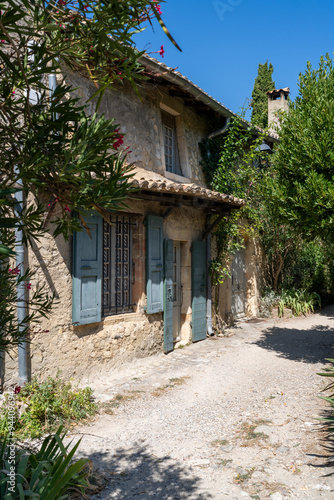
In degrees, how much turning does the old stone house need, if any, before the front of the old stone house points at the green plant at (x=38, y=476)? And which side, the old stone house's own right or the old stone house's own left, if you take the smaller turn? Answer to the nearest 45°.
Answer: approximately 45° to the old stone house's own right

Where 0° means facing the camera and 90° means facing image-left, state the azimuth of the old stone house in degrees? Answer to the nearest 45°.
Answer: approximately 315°

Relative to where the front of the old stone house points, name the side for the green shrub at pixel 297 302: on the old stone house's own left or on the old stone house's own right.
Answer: on the old stone house's own left

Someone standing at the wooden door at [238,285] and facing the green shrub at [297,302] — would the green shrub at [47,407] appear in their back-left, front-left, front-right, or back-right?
back-right

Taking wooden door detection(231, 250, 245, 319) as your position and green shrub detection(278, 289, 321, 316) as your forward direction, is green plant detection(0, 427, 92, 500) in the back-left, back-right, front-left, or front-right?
back-right

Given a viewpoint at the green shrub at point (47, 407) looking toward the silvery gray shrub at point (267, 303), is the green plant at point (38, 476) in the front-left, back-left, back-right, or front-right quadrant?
back-right

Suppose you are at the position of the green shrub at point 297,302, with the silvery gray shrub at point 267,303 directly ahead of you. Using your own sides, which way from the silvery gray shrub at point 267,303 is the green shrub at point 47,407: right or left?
left

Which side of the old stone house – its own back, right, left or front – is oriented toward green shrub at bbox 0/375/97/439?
right

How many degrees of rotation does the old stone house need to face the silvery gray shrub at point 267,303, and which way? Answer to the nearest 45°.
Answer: approximately 90° to its left
